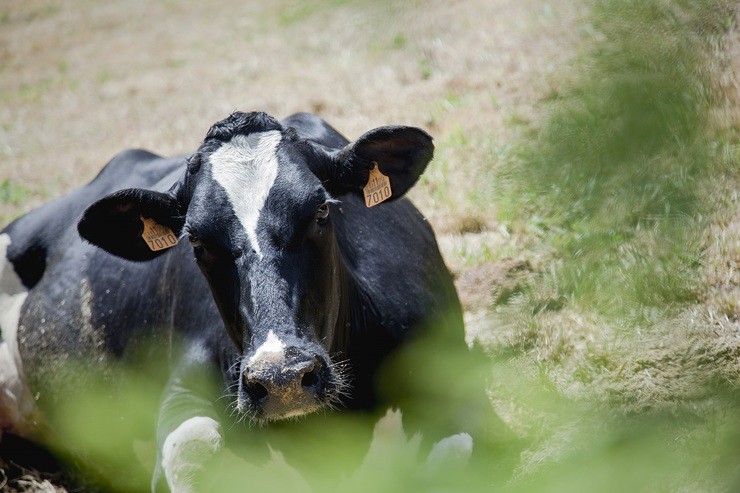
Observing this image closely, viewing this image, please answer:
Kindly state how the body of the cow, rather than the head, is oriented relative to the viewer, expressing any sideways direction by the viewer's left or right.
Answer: facing the viewer and to the right of the viewer
